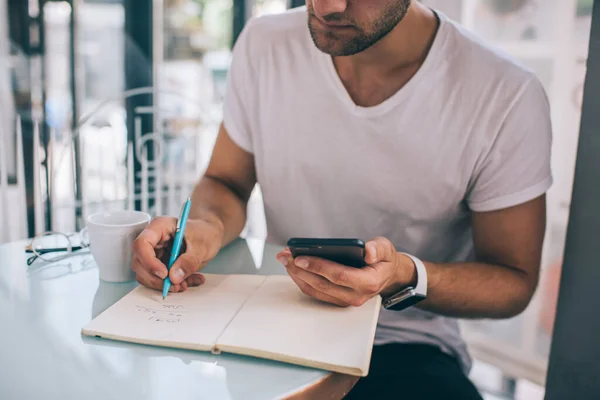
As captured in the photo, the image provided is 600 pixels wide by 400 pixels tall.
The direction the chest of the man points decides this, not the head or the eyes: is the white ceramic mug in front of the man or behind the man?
in front

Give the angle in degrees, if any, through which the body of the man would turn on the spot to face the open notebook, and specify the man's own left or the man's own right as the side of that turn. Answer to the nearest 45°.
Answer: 0° — they already face it

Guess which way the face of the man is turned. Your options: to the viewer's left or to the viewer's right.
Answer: to the viewer's left

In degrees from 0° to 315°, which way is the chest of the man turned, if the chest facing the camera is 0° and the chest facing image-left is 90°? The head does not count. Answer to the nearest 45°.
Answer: approximately 45°

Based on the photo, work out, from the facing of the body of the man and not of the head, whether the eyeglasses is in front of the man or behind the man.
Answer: in front
